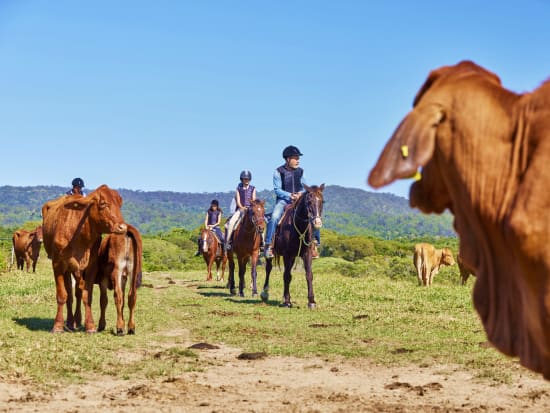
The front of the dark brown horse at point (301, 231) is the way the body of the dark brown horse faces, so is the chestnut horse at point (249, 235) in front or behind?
behind

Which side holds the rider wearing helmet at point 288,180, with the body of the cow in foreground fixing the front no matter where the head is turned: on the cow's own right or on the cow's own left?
on the cow's own right

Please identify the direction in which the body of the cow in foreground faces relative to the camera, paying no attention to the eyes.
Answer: to the viewer's left

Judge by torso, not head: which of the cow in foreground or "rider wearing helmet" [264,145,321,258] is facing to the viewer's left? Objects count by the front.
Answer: the cow in foreground

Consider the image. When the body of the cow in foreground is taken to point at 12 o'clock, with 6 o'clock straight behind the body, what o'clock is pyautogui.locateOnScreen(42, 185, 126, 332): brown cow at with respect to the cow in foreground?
The brown cow is roughly at 2 o'clock from the cow in foreground.

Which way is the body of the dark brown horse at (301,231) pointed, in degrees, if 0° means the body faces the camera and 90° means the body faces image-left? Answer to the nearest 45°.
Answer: approximately 315°

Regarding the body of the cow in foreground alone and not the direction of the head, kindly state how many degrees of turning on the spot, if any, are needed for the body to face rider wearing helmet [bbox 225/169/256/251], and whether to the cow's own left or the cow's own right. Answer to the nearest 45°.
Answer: approximately 90° to the cow's own right

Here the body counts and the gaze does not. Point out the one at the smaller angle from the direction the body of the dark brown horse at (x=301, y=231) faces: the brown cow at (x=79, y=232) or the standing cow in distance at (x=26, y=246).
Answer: the brown cow

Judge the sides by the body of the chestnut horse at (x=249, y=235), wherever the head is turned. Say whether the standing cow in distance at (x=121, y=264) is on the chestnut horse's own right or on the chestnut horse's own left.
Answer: on the chestnut horse's own right

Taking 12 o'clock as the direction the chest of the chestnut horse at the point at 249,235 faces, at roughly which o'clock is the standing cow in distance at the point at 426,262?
The standing cow in distance is roughly at 9 o'clock from the chestnut horse.
